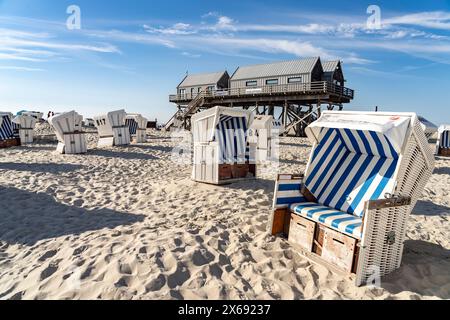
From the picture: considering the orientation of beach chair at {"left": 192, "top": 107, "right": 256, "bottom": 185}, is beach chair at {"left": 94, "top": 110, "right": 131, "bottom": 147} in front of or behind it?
behind

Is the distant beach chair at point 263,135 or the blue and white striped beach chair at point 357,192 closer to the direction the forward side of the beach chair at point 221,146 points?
the blue and white striped beach chair

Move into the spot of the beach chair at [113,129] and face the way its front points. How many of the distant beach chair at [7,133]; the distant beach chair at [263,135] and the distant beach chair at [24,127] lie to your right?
1

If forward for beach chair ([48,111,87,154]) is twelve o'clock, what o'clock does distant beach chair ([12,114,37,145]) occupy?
The distant beach chair is roughly at 10 o'clock from the beach chair.

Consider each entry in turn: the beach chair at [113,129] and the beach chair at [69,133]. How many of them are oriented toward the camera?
0

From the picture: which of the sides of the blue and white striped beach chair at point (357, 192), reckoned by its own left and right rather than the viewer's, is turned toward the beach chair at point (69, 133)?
right

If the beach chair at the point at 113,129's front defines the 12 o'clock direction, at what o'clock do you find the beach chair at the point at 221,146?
the beach chair at the point at 221,146 is roughly at 4 o'clock from the beach chair at the point at 113,129.

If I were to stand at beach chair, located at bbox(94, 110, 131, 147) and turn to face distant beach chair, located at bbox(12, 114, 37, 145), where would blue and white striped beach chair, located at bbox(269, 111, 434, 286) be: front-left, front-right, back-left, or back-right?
back-left

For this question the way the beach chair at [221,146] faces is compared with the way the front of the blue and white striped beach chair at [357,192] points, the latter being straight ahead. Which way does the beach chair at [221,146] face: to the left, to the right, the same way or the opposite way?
to the left

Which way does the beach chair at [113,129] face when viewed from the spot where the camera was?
facing away from the viewer and to the right of the viewer

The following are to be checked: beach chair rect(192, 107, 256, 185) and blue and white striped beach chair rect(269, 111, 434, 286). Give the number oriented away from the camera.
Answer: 0

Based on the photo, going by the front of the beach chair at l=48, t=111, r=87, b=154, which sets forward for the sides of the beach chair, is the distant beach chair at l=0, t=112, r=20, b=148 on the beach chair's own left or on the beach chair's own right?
on the beach chair's own left

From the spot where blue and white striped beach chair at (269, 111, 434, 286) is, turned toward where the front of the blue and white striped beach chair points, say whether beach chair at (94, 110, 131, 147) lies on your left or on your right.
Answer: on your right

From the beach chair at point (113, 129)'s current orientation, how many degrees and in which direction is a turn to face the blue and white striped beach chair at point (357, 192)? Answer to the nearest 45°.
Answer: approximately 135° to its right

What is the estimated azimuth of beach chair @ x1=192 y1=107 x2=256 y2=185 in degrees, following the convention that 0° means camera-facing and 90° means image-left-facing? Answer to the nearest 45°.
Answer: approximately 315°

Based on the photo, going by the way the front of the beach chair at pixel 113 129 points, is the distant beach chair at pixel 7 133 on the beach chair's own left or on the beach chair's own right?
on the beach chair's own left
